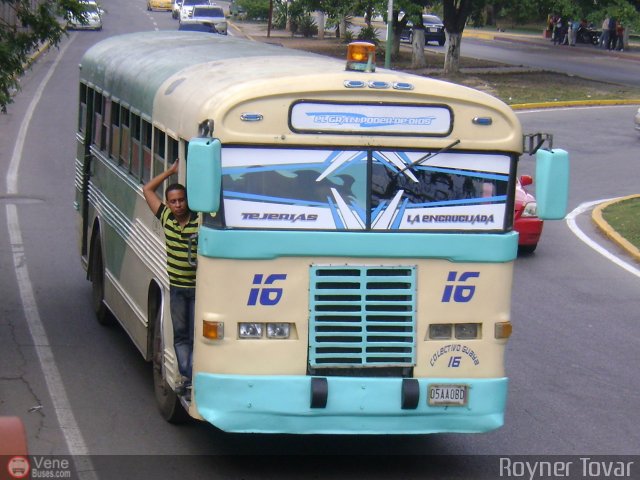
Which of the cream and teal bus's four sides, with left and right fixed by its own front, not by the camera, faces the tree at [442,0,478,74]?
back

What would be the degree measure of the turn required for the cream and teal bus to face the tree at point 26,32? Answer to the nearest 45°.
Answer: approximately 135° to its right

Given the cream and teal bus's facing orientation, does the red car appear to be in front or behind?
behind

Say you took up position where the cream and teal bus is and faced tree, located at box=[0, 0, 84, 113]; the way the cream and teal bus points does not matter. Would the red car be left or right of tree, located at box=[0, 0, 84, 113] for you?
right

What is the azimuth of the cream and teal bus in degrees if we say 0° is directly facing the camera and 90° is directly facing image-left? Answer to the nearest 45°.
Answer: approximately 0°

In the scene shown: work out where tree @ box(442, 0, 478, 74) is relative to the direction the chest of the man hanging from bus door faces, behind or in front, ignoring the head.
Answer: behind
